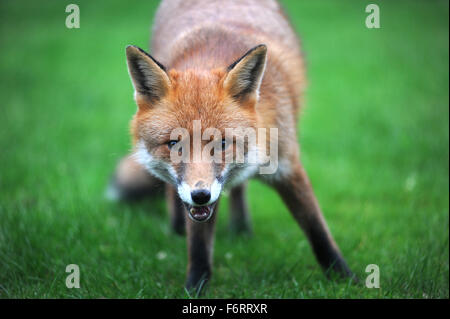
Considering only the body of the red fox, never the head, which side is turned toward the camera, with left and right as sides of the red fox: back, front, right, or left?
front
